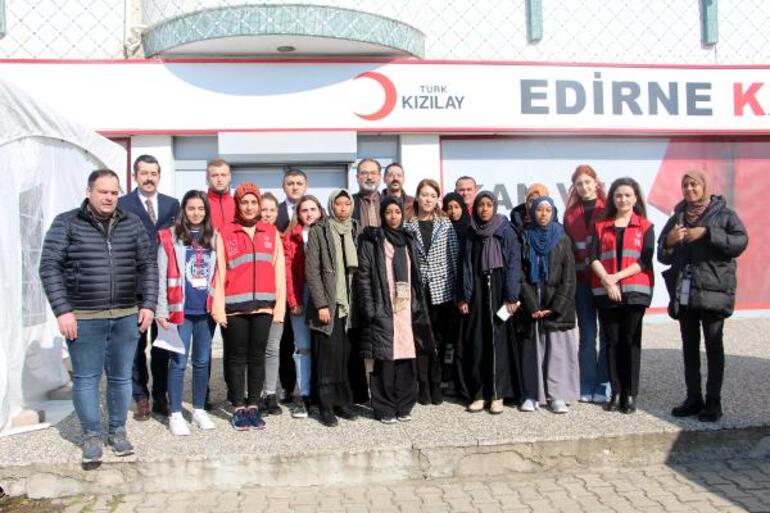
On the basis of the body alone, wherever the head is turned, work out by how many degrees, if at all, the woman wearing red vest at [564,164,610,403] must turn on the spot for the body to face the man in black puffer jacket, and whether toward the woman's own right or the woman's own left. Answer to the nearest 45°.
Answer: approximately 45° to the woman's own right

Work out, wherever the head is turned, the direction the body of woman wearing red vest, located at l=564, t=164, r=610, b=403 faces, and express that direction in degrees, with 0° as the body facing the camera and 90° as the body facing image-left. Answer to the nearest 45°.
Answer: approximately 0°

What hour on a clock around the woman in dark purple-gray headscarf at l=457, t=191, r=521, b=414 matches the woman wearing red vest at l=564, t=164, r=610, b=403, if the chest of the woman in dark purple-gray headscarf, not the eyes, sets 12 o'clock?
The woman wearing red vest is roughly at 8 o'clock from the woman in dark purple-gray headscarf.

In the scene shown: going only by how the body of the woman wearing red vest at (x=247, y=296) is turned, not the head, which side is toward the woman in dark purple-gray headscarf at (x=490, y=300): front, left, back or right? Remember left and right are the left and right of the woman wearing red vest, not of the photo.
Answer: left

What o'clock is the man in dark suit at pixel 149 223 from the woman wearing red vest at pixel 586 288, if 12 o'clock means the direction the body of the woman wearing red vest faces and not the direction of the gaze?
The man in dark suit is roughly at 2 o'clock from the woman wearing red vest.

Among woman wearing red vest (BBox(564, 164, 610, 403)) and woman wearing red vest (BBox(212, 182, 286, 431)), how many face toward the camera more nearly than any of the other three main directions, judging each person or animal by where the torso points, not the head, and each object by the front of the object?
2

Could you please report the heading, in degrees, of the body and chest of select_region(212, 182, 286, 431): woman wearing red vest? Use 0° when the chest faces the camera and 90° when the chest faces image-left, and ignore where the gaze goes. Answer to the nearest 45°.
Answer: approximately 0°

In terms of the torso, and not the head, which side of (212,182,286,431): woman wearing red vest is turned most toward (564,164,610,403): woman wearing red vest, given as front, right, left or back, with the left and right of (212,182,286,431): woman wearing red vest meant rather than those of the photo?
left

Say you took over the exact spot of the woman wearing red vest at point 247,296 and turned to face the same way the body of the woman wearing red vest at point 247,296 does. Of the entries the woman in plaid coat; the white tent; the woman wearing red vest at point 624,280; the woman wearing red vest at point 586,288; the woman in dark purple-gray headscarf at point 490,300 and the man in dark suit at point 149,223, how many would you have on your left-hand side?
4

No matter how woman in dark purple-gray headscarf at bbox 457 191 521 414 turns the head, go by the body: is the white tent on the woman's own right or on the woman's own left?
on the woman's own right

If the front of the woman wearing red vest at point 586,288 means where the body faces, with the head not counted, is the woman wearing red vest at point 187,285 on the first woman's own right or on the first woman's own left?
on the first woman's own right

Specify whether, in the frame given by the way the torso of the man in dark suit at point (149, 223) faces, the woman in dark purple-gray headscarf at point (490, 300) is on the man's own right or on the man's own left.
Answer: on the man's own left
